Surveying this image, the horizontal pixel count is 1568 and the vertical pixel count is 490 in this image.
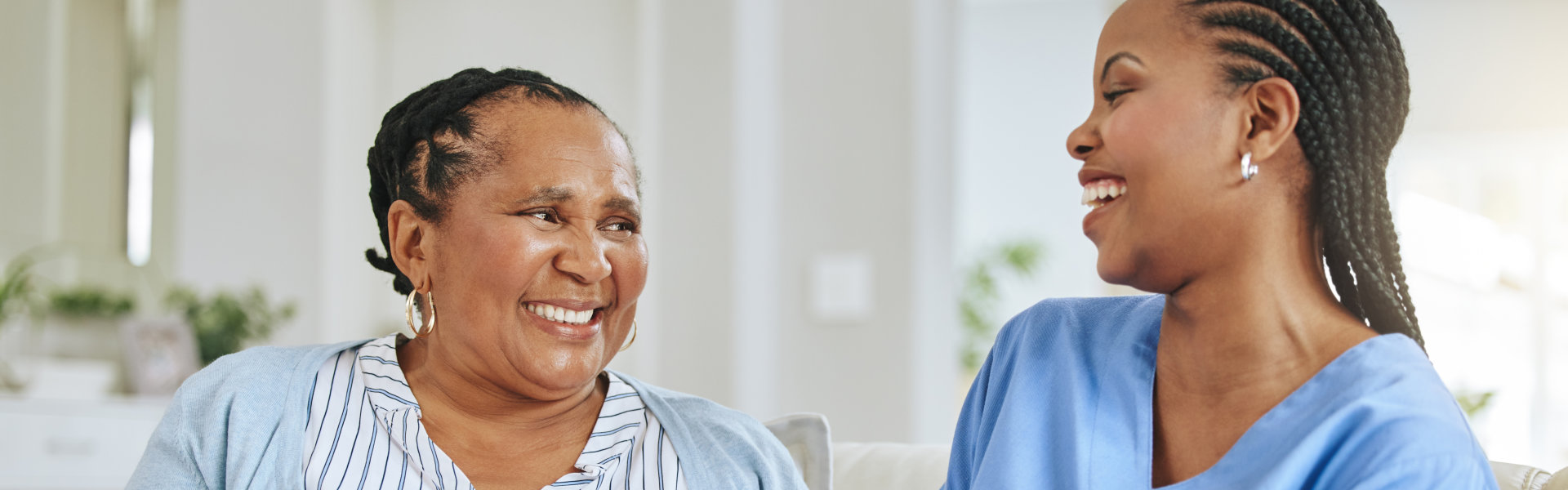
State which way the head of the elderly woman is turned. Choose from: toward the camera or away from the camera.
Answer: toward the camera

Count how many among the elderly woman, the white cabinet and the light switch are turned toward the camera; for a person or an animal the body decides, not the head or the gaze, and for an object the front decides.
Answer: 3

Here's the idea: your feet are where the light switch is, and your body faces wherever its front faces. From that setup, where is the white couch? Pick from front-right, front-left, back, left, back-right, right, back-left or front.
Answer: front

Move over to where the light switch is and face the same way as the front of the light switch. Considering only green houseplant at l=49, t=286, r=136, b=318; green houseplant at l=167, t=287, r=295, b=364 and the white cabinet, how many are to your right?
3

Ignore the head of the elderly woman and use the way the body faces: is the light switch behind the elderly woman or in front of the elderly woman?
behind

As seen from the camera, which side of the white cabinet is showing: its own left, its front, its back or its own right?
front

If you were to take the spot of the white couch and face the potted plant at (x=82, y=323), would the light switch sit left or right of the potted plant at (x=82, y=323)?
right

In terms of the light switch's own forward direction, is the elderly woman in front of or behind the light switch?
in front

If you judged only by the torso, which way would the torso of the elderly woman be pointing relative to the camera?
toward the camera

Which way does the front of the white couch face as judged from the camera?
facing the viewer

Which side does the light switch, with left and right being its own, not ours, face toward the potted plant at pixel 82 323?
right
